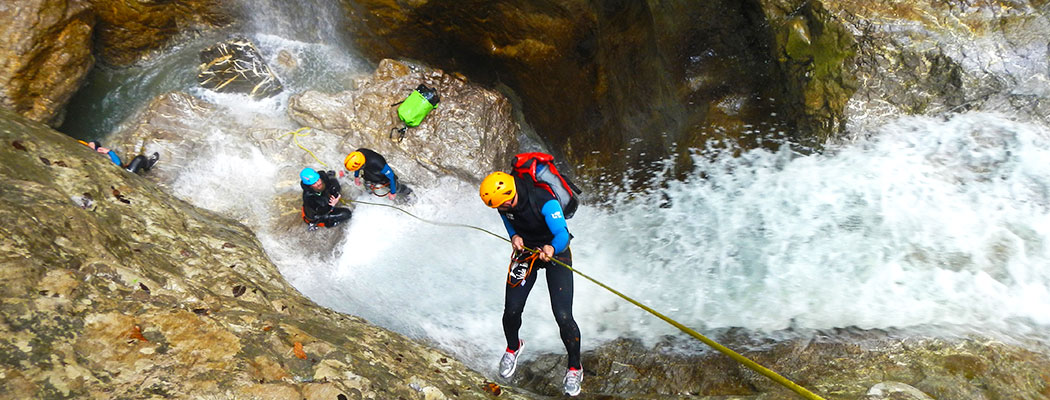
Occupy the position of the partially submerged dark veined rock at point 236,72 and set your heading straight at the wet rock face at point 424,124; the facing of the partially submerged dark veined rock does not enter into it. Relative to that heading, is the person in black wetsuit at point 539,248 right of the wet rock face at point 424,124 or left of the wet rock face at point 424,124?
right

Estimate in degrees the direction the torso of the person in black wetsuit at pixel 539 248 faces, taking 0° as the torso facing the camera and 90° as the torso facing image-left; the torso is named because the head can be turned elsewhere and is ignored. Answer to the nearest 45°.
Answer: approximately 45°

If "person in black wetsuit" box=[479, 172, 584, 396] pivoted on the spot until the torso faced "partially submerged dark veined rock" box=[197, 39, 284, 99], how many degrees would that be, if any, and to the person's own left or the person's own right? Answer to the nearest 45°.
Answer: approximately 90° to the person's own right

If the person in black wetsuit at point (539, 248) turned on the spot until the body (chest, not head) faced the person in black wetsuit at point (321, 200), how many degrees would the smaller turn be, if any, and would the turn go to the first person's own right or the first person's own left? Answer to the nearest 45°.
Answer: approximately 90° to the first person's own right

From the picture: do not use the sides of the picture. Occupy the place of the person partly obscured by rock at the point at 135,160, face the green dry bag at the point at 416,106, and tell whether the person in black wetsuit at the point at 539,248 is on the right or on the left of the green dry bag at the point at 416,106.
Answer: right

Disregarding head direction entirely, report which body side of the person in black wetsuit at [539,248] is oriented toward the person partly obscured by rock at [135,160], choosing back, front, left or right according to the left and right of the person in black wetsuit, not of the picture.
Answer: right
